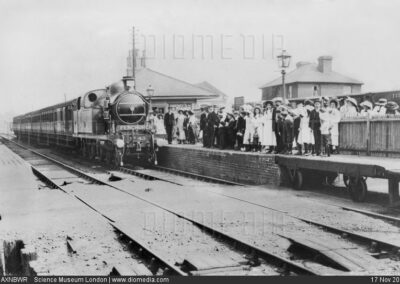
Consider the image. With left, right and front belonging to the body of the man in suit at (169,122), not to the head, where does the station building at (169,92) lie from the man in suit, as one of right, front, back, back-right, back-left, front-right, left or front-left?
back

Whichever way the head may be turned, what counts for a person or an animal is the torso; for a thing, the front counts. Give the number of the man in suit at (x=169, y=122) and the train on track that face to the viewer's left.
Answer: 0

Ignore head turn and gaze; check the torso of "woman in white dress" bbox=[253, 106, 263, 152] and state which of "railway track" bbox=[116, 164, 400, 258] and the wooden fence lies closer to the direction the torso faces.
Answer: the railway track

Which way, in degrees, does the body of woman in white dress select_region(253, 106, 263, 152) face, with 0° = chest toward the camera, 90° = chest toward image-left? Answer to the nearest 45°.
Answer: approximately 45°

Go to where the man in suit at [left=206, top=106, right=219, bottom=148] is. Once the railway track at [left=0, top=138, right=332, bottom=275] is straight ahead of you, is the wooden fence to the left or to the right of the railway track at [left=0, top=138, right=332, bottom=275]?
left

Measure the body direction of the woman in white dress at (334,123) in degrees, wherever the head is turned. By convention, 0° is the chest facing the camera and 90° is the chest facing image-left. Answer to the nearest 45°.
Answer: approximately 45°

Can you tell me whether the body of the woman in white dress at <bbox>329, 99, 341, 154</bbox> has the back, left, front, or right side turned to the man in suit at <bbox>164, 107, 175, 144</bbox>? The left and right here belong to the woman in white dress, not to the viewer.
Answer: right

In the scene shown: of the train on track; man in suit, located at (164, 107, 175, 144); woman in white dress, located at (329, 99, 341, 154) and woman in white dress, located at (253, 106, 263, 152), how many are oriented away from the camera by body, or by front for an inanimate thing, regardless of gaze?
0

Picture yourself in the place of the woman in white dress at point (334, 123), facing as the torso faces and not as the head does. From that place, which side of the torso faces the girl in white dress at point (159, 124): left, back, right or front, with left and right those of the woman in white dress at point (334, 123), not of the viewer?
right

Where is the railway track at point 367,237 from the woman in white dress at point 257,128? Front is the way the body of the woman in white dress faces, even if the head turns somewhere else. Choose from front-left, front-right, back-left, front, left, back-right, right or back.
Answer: front-left

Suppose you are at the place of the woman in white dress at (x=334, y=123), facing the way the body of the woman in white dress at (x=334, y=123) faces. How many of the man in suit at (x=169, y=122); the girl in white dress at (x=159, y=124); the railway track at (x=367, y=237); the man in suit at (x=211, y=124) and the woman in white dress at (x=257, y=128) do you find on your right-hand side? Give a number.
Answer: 4

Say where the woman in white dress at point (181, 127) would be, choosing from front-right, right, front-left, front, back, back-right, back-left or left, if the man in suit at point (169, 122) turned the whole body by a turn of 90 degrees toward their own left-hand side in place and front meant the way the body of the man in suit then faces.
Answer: front-left

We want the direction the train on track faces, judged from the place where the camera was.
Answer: facing the viewer and to the right of the viewer

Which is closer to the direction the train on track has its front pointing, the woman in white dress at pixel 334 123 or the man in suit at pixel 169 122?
the woman in white dress
